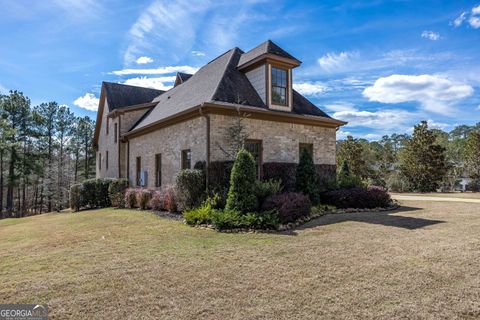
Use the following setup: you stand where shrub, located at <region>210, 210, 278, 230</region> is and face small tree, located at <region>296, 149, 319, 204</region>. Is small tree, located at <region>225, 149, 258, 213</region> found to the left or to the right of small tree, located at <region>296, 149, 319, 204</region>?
left
